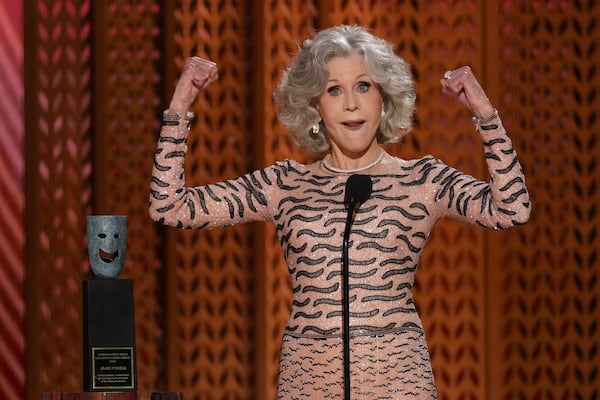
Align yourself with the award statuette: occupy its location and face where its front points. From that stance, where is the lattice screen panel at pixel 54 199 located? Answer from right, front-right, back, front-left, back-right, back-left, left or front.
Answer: back

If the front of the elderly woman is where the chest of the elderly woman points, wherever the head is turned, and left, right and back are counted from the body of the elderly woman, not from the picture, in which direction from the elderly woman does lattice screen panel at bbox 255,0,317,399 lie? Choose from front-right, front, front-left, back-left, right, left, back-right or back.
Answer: back

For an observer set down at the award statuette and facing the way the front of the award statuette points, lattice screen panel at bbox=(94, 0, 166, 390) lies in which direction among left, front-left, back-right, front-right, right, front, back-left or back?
back

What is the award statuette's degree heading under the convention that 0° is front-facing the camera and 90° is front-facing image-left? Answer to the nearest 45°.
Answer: approximately 0°

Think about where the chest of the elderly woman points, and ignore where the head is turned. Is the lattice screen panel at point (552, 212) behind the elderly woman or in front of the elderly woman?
behind

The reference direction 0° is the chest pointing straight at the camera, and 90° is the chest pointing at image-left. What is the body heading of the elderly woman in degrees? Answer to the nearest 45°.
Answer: approximately 0°

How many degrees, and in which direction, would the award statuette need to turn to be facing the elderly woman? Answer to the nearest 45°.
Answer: approximately 45° to its left

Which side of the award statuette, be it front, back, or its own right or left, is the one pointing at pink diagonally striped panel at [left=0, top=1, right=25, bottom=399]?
back

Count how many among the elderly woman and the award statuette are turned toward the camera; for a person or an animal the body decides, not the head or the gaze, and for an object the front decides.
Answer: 2
